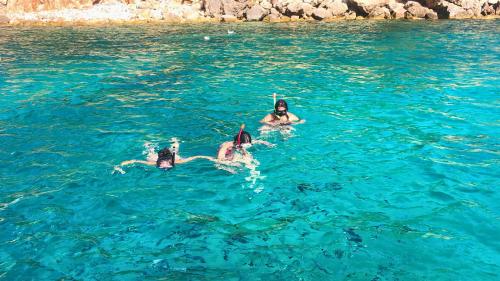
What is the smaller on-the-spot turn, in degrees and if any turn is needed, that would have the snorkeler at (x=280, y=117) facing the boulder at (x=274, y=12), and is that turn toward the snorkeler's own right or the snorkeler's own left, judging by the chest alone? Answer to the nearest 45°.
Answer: approximately 180°

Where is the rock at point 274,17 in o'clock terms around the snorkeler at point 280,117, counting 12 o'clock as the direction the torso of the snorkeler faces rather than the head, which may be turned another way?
The rock is roughly at 6 o'clock from the snorkeler.

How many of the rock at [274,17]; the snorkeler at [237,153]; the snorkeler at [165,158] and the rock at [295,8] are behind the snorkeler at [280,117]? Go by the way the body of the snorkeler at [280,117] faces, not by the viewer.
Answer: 2

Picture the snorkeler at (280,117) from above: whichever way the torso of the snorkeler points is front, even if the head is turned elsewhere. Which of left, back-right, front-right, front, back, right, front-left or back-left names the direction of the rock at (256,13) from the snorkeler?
back

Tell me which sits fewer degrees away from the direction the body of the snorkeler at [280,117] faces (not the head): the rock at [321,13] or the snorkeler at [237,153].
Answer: the snorkeler

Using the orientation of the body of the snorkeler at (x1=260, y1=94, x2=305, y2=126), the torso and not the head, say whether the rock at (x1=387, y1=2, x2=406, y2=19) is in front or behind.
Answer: behind

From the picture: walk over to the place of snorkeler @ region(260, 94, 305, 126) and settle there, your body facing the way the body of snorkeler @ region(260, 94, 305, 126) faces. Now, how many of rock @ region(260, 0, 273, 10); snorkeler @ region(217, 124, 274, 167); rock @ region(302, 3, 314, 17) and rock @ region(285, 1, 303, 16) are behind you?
3

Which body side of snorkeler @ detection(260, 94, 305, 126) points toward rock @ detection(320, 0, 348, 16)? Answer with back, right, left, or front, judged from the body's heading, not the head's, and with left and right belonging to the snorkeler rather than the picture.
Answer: back

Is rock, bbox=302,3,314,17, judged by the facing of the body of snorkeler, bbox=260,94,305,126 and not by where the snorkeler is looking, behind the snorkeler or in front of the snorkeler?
behind
